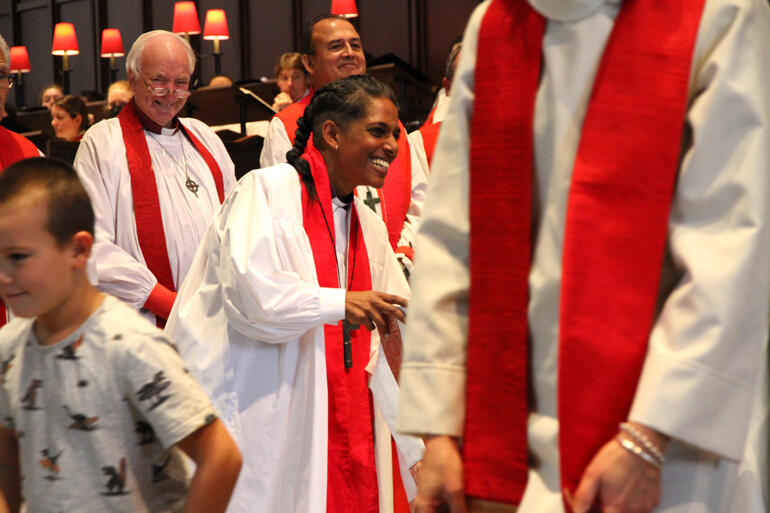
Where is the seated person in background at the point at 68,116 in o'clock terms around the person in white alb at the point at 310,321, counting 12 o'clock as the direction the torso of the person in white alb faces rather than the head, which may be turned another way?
The seated person in background is roughly at 7 o'clock from the person in white alb.

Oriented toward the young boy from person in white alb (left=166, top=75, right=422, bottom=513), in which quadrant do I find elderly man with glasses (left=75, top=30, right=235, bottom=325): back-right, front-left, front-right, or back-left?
back-right

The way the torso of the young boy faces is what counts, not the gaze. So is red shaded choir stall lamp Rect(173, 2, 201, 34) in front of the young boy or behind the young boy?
behind

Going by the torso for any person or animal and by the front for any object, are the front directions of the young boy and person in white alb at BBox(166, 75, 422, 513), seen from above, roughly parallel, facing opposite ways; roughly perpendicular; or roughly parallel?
roughly perpendicular

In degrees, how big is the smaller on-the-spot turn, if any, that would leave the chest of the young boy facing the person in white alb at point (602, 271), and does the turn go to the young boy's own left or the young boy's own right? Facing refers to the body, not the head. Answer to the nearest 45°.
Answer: approximately 135° to the young boy's own left

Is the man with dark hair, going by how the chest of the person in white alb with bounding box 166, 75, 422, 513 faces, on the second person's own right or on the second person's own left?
on the second person's own left

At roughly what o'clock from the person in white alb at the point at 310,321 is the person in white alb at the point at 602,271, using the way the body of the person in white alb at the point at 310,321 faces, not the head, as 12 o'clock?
the person in white alb at the point at 602,271 is roughly at 1 o'clock from the person in white alb at the point at 310,321.

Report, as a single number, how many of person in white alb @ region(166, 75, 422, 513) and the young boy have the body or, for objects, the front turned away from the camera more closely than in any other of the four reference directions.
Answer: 0

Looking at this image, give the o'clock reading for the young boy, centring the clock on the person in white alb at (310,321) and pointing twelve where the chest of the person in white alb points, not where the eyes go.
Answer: The young boy is roughly at 2 o'clock from the person in white alb.

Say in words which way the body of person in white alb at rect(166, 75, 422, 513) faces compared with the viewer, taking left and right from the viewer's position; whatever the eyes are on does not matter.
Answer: facing the viewer and to the right of the viewer
